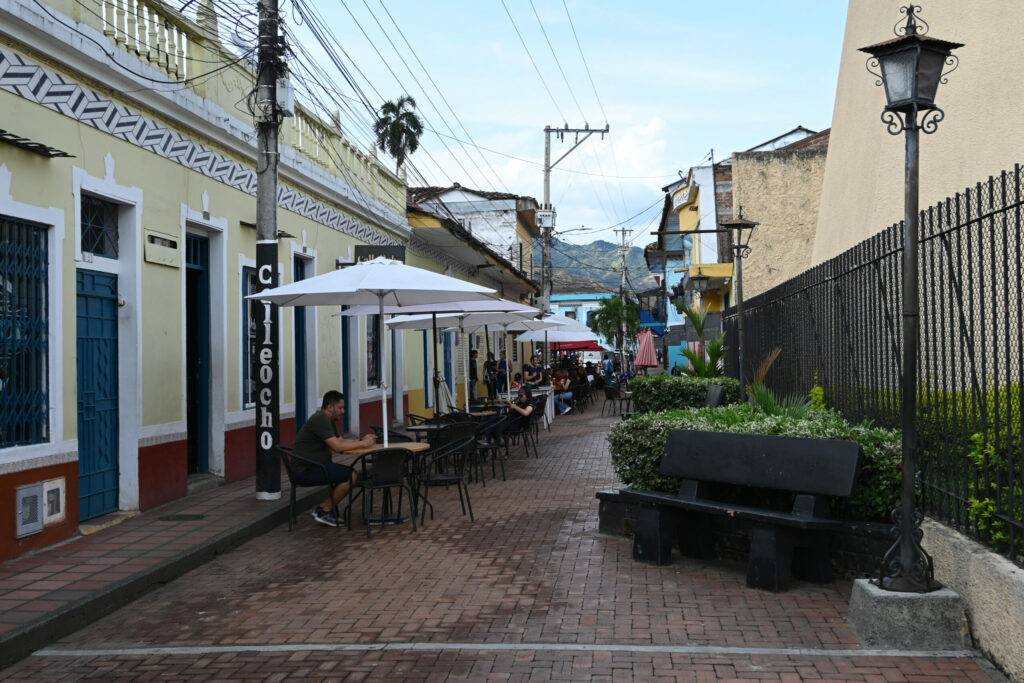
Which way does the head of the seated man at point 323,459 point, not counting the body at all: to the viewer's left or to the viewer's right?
to the viewer's right

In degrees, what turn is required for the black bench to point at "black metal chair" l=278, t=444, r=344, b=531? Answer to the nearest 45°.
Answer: approximately 45° to its right

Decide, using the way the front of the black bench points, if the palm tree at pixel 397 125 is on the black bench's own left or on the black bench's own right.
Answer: on the black bench's own right

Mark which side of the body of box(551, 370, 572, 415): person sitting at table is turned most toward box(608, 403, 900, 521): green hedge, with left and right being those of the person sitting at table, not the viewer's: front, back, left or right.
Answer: left

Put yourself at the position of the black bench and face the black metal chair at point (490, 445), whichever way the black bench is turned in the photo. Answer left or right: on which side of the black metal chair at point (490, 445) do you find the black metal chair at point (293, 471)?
left

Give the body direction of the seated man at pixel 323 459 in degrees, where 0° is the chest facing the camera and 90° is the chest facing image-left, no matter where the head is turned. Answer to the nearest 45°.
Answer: approximately 270°

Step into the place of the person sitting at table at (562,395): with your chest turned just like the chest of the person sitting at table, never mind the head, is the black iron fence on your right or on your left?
on your left

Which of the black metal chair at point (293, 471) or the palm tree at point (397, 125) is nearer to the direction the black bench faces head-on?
the black metal chair

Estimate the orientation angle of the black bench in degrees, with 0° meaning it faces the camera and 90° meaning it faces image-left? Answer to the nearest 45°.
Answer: approximately 45°

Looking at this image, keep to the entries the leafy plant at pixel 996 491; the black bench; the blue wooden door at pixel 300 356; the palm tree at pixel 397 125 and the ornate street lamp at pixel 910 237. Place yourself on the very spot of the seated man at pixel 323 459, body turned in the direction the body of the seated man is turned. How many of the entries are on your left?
2
